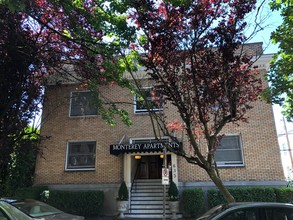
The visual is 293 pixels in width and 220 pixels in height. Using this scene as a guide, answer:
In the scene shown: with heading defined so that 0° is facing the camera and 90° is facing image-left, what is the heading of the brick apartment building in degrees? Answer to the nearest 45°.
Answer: approximately 0°

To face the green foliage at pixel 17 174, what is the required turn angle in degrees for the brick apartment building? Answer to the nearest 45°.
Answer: approximately 90° to its right

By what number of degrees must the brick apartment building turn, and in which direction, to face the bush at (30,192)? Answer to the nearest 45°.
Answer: approximately 90° to its right

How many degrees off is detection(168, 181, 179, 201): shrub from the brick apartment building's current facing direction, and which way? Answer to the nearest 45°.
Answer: approximately 45° to its left
